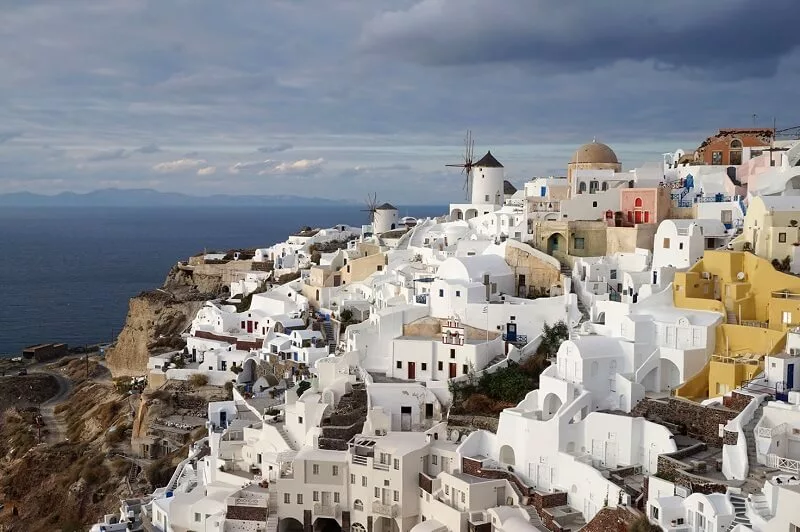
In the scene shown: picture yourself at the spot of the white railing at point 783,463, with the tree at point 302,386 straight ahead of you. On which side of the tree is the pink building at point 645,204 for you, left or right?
right

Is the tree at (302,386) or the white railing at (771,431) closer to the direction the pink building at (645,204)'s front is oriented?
the white railing

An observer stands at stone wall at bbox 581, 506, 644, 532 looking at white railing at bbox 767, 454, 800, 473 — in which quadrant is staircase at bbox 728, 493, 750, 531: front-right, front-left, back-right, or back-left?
front-right

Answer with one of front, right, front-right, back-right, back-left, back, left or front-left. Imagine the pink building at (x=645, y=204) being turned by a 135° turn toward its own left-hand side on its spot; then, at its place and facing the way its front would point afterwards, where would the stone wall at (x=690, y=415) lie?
back-right

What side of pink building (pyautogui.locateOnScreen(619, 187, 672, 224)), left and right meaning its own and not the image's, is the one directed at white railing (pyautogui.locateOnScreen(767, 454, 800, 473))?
front

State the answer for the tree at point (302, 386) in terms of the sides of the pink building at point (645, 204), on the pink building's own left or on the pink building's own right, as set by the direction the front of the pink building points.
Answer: on the pink building's own right

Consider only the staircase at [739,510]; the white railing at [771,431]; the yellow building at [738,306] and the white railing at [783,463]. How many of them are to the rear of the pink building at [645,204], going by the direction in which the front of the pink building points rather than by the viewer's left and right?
0

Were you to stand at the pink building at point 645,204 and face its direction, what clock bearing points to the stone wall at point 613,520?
The stone wall is roughly at 12 o'clock from the pink building.

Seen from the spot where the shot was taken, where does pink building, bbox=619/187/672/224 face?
facing the viewer

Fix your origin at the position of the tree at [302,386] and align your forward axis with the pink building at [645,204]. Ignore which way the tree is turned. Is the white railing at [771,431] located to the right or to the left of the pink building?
right

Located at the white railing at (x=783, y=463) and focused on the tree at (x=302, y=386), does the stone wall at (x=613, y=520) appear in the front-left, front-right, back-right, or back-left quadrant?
front-left

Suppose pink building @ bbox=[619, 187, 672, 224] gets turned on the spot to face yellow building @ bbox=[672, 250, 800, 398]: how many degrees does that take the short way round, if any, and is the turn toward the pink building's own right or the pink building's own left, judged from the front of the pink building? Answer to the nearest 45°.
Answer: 0° — it already faces it

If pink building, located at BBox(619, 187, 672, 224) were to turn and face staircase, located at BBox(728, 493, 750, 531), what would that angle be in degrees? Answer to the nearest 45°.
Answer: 0° — it already faces it

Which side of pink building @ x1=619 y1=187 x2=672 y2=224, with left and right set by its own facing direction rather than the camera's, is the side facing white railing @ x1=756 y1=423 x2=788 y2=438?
front

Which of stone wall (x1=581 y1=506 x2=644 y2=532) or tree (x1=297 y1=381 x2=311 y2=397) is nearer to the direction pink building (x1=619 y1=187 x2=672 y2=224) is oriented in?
the stone wall
